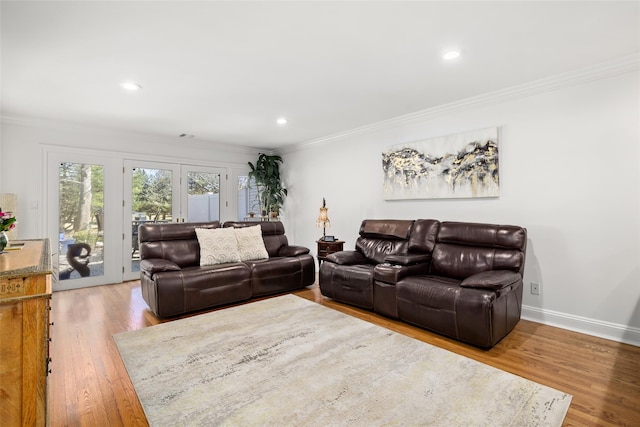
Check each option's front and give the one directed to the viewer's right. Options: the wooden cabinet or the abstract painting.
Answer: the wooden cabinet

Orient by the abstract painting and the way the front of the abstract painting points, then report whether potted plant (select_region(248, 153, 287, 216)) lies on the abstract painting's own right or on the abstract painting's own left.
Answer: on the abstract painting's own right

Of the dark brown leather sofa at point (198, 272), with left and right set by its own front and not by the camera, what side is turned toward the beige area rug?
front

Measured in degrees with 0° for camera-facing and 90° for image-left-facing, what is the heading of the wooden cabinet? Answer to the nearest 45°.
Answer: approximately 270°

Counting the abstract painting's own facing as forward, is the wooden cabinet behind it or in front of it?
in front

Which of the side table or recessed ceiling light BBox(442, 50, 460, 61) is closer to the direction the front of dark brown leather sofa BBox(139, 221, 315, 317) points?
the recessed ceiling light

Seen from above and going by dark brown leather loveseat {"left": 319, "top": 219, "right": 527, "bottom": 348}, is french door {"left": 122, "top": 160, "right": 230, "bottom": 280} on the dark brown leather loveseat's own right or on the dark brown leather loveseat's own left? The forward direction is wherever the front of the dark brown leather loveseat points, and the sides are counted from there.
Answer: on the dark brown leather loveseat's own right

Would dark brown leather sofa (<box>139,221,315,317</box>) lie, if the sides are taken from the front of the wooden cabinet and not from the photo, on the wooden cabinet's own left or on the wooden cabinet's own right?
on the wooden cabinet's own left

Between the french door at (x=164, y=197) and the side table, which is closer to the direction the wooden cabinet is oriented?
the side table

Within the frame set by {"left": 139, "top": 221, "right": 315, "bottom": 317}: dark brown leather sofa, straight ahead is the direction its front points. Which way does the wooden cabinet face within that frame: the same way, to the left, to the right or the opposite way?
to the left

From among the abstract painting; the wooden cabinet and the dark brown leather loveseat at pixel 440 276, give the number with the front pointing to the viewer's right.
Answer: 1

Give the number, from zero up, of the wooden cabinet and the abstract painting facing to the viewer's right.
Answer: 1

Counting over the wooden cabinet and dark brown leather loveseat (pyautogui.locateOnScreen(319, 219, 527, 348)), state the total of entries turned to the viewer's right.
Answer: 1
